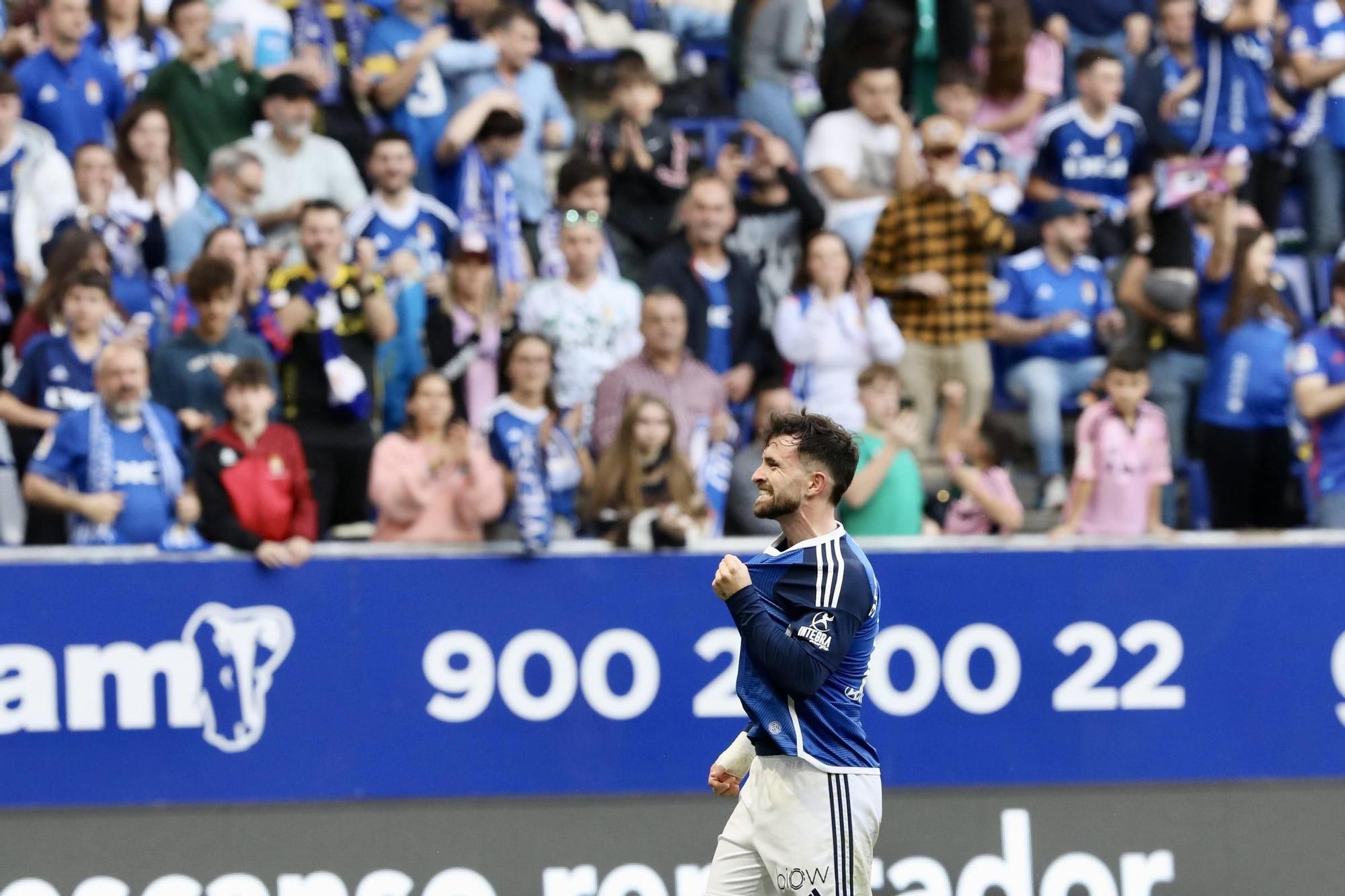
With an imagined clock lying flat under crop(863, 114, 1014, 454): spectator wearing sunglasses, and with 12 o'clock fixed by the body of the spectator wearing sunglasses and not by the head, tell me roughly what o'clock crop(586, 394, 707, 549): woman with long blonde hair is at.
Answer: The woman with long blonde hair is roughly at 1 o'clock from the spectator wearing sunglasses.

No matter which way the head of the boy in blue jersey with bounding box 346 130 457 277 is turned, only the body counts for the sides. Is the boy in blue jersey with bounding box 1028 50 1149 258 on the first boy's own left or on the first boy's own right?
on the first boy's own left

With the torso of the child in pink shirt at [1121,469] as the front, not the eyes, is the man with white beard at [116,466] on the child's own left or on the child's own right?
on the child's own right

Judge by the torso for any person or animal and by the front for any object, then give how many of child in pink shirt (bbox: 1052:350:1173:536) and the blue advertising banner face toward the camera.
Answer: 2

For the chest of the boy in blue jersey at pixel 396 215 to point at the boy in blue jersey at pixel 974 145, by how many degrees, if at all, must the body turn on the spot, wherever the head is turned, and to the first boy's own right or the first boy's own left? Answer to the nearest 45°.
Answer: approximately 90° to the first boy's own left

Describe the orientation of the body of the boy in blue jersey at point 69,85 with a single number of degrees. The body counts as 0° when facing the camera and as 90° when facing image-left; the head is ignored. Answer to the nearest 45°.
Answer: approximately 0°
